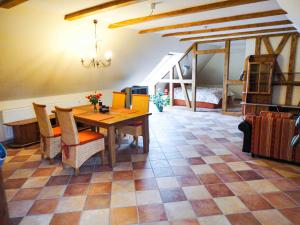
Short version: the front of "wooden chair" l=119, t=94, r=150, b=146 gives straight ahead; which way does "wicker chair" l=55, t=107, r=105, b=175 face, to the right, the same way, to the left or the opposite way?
the opposite way

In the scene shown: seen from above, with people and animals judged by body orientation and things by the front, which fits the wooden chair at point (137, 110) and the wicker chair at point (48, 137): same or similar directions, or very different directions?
very different directions

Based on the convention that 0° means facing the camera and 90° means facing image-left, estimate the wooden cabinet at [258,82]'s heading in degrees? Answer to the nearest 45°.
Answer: approximately 0°

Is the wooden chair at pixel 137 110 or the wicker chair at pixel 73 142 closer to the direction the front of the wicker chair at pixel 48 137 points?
the wooden chair

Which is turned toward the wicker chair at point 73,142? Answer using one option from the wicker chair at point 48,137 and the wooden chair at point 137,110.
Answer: the wooden chair
